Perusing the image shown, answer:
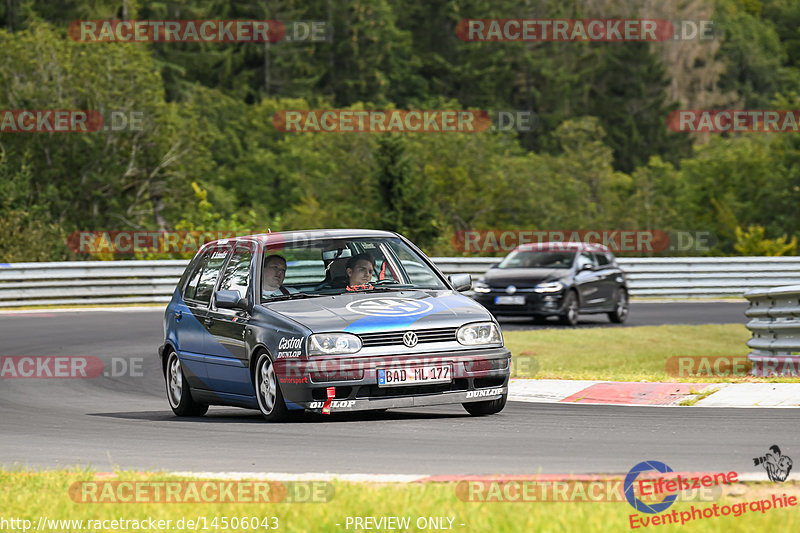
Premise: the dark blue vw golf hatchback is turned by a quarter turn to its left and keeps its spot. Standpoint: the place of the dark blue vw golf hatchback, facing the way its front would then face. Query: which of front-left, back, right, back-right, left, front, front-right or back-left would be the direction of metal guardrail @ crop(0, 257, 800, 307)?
front-left

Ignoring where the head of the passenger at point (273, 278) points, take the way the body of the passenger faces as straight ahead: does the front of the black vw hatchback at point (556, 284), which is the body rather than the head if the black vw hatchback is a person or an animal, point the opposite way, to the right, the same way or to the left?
to the right

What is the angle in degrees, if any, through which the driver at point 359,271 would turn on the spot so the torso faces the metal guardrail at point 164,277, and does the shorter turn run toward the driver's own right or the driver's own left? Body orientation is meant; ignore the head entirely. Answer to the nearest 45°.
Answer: approximately 135° to the driver's own left

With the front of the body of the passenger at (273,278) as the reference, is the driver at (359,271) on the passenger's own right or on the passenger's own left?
on the passenger's own left

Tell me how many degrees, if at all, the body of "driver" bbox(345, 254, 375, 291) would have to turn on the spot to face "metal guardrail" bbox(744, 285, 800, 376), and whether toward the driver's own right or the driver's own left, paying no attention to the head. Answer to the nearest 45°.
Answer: approximately 90° to the driver's own left

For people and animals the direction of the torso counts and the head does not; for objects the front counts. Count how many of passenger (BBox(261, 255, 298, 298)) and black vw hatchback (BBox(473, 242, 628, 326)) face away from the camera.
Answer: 0

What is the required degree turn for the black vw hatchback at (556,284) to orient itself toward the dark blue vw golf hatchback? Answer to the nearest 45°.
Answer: approximately 45° to its left

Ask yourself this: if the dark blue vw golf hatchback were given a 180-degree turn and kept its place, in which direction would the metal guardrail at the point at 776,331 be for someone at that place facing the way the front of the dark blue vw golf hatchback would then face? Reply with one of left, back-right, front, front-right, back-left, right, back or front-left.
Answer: right

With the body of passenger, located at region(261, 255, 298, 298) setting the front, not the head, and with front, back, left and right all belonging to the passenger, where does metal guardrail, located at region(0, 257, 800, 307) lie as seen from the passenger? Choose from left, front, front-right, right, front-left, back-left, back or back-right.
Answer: back-left

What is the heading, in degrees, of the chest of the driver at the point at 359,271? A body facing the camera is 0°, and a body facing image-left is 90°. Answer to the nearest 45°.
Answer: approximately 315°

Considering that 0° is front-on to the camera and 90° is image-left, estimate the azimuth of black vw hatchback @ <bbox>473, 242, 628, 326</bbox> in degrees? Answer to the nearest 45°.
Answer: approximately 45°
